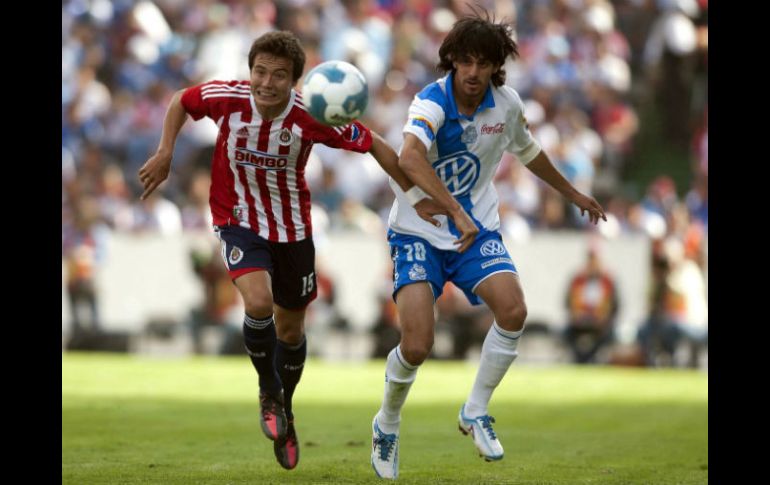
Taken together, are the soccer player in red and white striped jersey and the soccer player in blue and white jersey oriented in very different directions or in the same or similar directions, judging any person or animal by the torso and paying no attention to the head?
same or similar directions

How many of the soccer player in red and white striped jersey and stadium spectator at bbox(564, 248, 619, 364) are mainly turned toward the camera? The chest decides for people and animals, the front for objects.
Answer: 2

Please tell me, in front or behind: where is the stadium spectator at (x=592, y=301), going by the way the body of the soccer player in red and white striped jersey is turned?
behind

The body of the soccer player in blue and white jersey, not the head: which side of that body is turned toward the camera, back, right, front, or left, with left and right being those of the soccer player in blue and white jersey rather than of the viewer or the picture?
front

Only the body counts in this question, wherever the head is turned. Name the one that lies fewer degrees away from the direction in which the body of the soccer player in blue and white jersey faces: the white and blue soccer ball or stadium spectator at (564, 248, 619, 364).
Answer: the white and blue soccer ball

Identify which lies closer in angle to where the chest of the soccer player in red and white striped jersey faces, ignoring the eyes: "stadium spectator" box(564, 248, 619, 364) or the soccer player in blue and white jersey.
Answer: the soccer player in blue and white jersey

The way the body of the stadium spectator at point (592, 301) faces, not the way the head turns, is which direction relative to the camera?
toward the camera

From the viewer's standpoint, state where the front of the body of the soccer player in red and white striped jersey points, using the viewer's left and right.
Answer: facing the viewer

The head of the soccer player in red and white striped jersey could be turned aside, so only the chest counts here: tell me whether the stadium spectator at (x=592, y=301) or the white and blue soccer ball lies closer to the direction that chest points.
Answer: the white and blue soccer ball

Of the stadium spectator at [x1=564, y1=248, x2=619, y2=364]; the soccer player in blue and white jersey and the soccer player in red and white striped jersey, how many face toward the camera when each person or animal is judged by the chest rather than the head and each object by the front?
3

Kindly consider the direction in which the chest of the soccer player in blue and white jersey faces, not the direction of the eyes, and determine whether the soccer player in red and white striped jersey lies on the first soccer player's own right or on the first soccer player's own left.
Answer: on the first soccer player's own right

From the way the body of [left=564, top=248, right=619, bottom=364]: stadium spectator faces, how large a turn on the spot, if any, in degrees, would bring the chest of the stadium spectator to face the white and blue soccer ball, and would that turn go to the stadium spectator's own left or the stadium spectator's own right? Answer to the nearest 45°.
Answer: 0° — they already face it

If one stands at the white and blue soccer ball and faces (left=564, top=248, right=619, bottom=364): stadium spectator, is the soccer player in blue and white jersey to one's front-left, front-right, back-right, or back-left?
front-right
